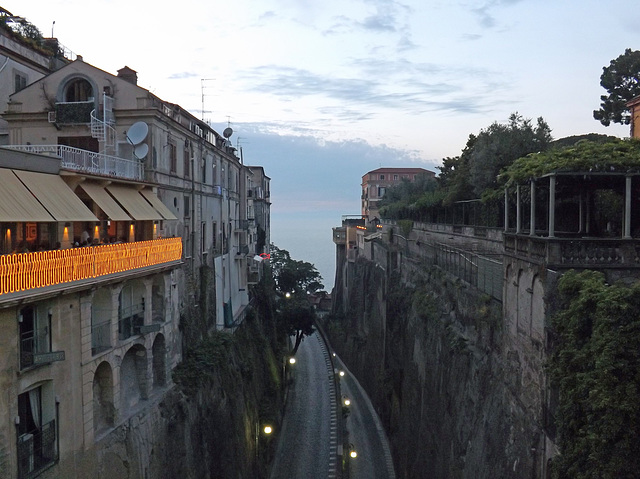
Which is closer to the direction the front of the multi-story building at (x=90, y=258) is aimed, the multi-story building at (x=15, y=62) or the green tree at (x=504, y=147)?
the green tree

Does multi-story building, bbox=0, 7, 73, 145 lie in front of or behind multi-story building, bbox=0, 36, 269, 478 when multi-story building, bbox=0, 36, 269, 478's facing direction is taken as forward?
behind

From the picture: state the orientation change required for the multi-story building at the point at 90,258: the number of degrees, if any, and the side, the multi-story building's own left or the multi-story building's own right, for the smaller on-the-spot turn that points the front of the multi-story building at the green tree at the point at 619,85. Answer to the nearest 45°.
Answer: approximately 45° to the multi-story building's own left

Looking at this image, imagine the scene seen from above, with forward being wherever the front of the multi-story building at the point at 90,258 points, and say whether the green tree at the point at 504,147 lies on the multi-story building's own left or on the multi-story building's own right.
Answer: on the multi-story building's own left

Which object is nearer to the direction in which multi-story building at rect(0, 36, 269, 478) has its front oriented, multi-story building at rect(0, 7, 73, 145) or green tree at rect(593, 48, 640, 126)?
the green tree

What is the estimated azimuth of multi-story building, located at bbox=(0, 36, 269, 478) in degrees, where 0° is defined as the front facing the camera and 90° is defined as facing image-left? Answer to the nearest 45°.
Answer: approximately 315°
